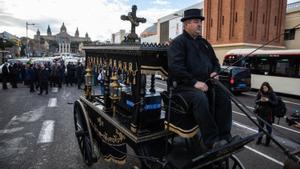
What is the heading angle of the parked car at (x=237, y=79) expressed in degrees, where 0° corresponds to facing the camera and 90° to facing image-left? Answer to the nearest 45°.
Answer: approximately 135°

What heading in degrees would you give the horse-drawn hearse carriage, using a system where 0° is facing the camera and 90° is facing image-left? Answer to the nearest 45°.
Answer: approximately 315°

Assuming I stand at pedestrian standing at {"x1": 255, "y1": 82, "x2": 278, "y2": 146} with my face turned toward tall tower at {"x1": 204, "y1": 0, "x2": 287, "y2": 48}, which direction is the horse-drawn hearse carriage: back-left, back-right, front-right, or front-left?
back-left

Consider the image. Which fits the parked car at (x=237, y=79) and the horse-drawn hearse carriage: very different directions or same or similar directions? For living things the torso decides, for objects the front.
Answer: very different directions

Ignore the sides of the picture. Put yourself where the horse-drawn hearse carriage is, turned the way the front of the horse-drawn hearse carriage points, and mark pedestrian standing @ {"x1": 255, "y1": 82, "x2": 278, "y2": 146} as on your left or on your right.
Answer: on your left

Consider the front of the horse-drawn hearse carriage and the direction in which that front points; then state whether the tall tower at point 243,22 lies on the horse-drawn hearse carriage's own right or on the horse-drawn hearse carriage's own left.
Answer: on the horse-drawn hearse carriage's own left

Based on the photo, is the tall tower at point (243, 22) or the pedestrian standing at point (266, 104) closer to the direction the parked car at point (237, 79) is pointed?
the tall tower
